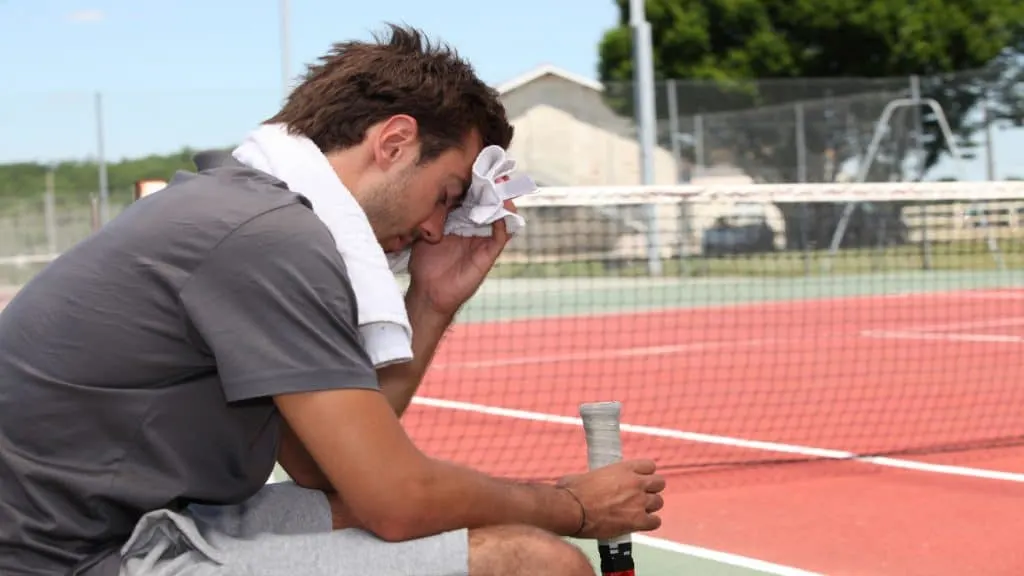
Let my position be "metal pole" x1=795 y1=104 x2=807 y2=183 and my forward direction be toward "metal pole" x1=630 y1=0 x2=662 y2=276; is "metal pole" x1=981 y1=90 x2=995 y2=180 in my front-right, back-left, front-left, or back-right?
back-left

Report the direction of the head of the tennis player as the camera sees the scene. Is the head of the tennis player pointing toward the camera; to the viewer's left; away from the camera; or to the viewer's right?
to the viewer's right

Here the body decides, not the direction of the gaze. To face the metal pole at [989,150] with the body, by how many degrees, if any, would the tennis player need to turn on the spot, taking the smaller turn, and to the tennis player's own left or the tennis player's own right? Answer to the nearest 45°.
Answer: approximately 45° to the tennis player's own left

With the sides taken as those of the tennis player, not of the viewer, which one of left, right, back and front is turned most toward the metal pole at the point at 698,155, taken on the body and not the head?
left

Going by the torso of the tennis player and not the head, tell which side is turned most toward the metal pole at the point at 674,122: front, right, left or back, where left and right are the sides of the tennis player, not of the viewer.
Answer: left

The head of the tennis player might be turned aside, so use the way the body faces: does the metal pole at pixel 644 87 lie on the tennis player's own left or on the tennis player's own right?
on the tennis player's own left

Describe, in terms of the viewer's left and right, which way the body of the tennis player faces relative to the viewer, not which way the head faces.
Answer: facing to the right of the viewer
